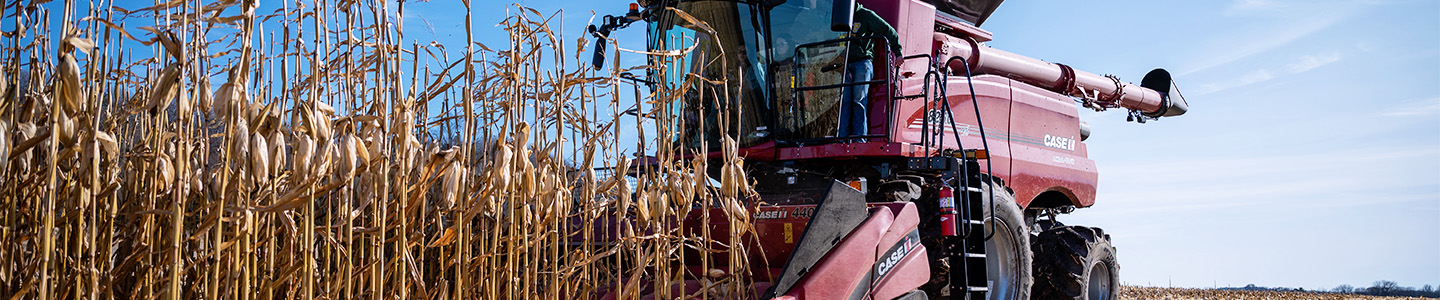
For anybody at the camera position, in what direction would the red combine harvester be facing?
facing the viewer and to the left of the viewer
